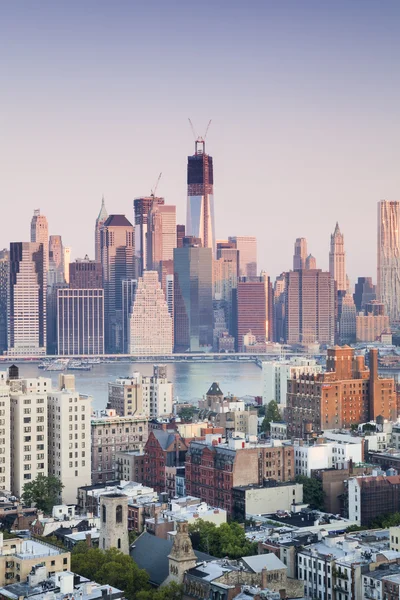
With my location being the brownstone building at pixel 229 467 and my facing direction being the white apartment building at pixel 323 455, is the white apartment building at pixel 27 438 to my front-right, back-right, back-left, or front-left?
back-left

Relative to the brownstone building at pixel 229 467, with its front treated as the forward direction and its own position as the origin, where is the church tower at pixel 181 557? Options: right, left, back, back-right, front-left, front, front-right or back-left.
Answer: front-left

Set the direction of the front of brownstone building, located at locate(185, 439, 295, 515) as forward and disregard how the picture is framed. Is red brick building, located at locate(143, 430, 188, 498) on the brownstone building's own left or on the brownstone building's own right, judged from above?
on the brownstone building's own right

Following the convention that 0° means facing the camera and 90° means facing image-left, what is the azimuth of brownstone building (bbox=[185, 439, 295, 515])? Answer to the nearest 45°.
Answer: approximately 45°

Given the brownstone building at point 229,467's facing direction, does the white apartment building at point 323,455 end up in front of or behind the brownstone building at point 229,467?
behind

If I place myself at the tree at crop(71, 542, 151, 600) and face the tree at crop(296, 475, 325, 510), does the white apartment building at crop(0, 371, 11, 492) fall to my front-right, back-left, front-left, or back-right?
front-left

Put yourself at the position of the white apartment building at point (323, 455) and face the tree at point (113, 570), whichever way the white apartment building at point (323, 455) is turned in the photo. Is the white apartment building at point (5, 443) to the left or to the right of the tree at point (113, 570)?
right

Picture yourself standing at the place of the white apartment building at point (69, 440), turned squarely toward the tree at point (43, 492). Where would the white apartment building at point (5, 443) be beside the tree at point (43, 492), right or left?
right

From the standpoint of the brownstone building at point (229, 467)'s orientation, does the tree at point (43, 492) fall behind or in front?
in front

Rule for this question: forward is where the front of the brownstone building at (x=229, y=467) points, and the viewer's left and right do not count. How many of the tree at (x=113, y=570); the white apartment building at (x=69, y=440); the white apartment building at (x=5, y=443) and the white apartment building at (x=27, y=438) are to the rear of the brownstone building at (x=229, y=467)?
0

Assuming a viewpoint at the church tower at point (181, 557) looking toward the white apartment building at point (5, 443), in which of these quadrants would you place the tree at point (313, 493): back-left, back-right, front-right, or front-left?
front-right

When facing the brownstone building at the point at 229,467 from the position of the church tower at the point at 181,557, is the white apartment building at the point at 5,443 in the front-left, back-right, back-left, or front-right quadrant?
front-left
